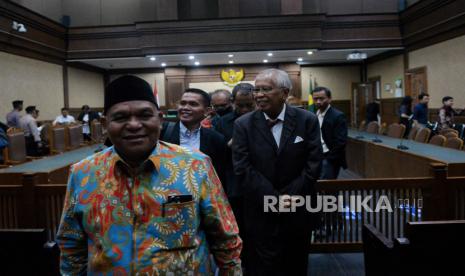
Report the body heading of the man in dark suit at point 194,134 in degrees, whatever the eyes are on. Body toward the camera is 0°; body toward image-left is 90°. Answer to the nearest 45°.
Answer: approximately 45°

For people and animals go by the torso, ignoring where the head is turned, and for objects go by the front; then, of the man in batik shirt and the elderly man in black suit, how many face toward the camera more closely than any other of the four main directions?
2

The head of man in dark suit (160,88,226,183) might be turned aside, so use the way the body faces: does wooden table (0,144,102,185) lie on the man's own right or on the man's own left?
on the man's own right

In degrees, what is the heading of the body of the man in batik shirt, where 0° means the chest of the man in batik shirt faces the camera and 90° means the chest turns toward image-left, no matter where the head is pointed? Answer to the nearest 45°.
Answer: approximately 0°

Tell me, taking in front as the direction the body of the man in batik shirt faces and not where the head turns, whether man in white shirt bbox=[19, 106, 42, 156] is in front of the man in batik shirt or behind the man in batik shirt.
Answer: behind

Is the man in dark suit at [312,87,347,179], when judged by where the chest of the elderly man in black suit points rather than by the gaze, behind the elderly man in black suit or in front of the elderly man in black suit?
behind

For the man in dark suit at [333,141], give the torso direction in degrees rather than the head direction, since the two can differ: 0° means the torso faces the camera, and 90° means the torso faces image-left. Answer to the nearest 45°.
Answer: approximately 45°
